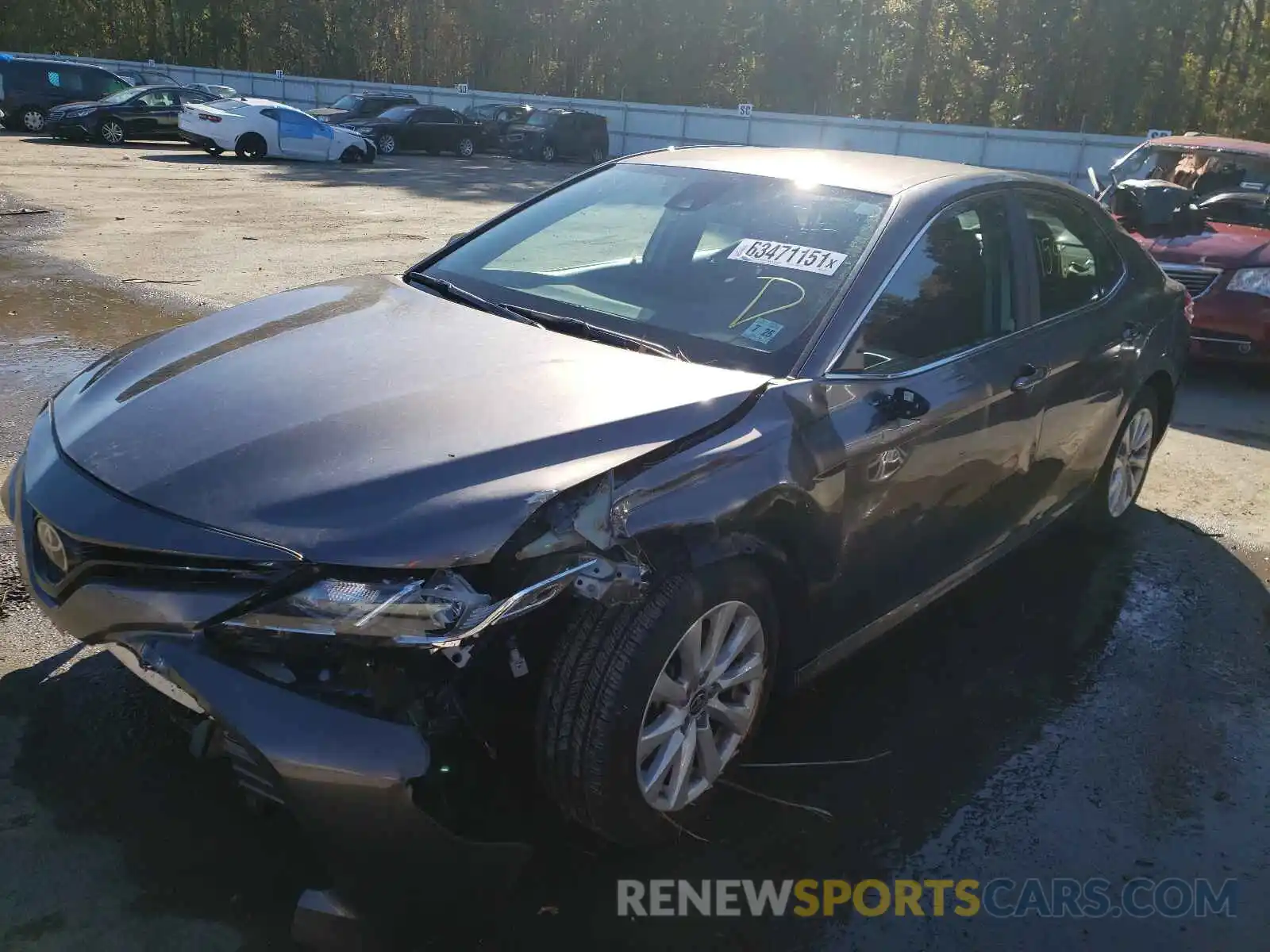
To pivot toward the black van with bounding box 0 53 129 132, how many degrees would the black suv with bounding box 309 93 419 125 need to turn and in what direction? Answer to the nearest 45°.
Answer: approximately 45° to its right

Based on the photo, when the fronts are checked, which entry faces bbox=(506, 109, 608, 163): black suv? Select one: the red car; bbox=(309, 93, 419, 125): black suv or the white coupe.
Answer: the white coupe

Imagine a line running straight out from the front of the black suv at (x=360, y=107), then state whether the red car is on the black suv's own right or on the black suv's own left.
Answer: on the black suv's own left

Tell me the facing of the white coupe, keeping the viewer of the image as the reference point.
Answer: facing away from the viewer and to the right of the viewer

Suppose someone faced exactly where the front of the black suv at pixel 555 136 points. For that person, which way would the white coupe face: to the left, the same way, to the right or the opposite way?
the opposite way

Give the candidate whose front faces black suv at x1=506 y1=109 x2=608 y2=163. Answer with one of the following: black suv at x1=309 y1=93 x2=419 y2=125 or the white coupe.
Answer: the white coupe

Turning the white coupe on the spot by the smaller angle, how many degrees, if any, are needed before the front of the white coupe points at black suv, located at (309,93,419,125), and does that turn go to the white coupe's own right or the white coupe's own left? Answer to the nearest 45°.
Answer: approximately 45° to the white coupe's own left

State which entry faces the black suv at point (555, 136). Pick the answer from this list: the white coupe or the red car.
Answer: the white coupe

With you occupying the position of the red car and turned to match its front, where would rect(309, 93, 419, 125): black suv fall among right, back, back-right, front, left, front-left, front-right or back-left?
right

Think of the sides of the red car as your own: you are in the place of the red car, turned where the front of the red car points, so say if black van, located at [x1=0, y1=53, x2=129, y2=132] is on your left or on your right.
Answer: on your right
